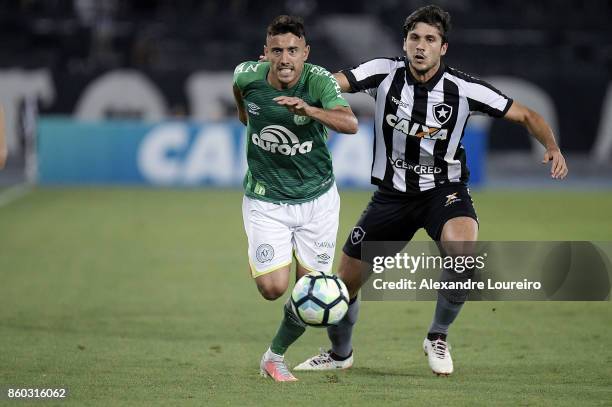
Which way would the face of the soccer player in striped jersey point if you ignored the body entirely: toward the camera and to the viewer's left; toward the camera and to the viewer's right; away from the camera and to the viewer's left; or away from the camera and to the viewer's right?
toward the camera and to the viewer's left

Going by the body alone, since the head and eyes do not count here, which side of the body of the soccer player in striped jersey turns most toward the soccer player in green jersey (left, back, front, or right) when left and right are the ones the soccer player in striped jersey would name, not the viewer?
right

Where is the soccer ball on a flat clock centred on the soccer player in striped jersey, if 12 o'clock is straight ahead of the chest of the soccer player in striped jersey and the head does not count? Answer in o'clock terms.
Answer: The soccer ball is roughly at 1 o'clock from the soccer player in striped jersey.

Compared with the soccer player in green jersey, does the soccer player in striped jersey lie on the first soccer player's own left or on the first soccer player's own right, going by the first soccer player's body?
on the first soccer player's own left

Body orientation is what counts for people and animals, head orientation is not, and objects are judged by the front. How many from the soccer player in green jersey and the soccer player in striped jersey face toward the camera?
2

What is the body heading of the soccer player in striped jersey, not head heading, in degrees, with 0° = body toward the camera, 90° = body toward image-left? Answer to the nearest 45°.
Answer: approximately 0°

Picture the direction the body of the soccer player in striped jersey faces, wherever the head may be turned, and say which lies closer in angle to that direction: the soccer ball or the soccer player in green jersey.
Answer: the soccer ball
